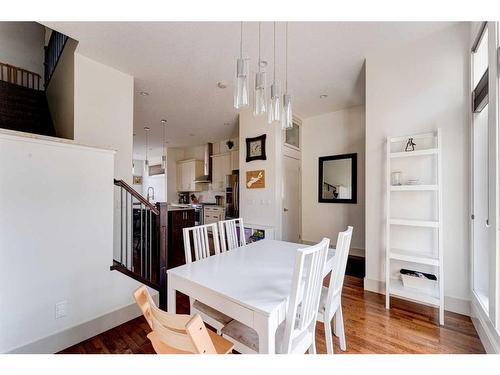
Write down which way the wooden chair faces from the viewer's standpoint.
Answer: facing away from the viewer and to the right of the viewer

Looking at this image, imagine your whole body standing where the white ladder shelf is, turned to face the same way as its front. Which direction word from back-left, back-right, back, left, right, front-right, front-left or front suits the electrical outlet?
front

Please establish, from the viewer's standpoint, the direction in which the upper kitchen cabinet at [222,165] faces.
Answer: facing the viewer and to the left of the viewer

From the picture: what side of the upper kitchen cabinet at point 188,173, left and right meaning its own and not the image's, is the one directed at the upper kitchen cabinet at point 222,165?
left

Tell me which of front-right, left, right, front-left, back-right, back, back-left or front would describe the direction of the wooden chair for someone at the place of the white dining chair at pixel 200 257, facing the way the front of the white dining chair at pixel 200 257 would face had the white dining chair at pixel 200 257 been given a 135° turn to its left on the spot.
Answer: back

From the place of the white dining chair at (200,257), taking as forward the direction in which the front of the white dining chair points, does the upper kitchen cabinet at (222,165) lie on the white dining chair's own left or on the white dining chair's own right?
on the white dining chair's own left

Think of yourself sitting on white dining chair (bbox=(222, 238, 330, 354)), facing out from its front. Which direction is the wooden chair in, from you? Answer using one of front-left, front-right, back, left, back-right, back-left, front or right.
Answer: left

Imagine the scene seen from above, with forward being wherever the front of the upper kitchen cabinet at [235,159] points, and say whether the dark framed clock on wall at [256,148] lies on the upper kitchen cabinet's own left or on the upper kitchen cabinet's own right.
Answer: on the upper kitchen cabinet's own left

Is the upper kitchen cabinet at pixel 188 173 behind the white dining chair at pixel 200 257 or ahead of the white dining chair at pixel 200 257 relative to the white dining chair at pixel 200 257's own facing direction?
behind

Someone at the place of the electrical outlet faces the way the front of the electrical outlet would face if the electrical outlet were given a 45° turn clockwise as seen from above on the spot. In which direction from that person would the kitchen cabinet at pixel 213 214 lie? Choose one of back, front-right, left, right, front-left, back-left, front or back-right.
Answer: back-left

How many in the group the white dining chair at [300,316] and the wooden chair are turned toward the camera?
0

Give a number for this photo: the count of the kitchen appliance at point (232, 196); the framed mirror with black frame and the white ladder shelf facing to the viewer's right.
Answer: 0

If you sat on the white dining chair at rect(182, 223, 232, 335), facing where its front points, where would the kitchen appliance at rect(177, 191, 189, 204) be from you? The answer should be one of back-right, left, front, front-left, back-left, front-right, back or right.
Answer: back-left

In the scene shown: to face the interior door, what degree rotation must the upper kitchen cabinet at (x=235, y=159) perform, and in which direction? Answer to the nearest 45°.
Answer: approximately 90° to its left
